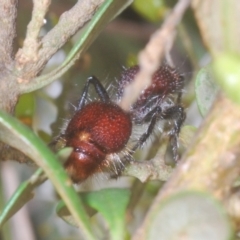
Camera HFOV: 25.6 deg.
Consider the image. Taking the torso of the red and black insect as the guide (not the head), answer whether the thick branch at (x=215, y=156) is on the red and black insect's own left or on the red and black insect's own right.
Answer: on the red and black insect's own right
